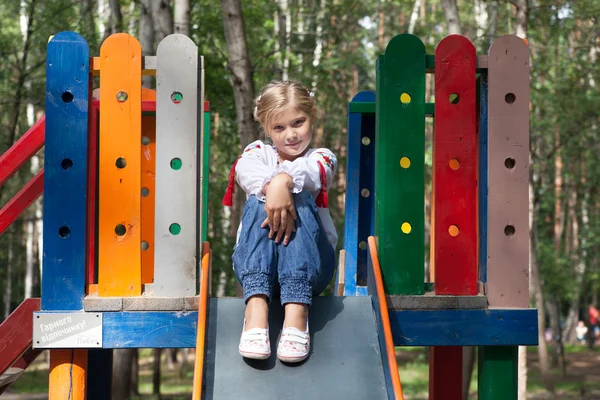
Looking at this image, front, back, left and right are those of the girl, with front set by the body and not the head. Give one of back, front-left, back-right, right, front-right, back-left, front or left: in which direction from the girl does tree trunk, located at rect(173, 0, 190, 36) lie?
back

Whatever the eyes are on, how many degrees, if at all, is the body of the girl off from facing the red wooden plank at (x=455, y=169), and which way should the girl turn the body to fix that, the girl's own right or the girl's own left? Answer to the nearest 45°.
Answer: approximately 90° to the girl's own left

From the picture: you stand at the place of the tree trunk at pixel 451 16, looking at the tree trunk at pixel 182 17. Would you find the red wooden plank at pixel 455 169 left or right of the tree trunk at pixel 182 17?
left

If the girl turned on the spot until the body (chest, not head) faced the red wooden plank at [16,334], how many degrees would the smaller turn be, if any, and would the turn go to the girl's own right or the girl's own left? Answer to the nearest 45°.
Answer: approximately 135° to the girl's own right

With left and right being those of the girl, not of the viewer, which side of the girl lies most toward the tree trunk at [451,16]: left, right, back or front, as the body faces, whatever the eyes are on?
back

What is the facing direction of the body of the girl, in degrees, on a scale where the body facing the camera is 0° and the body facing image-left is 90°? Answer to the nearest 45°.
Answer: approximately 0°
